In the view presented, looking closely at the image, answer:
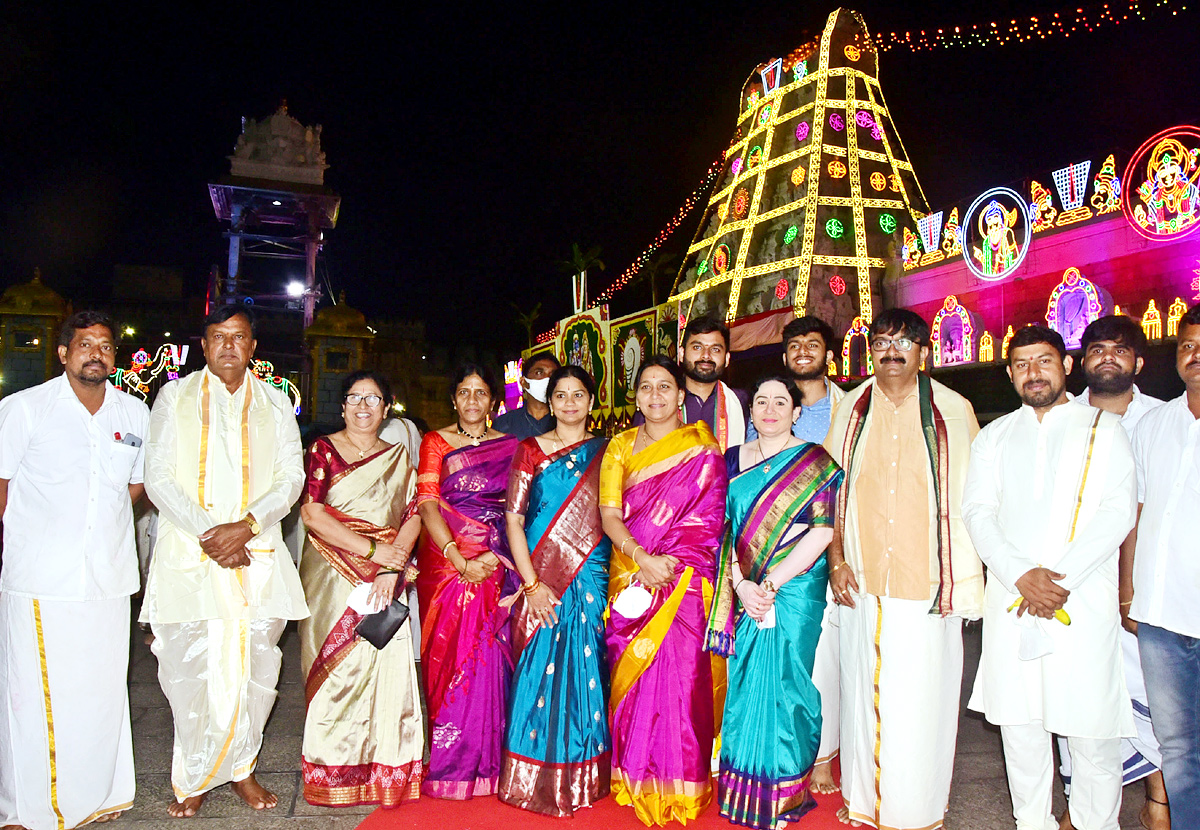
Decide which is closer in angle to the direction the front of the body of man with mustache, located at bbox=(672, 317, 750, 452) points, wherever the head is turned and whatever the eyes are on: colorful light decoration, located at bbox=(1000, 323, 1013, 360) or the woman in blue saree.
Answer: the woman in blue saree

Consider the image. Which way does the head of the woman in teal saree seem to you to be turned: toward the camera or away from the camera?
toward the camera

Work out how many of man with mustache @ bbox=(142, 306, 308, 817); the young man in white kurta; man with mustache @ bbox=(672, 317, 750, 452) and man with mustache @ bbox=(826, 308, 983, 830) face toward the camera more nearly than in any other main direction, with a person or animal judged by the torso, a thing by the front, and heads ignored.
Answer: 4

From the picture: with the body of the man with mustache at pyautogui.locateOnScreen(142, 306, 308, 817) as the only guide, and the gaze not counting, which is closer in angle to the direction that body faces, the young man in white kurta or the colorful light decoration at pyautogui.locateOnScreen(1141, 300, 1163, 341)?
the young man in white kurta

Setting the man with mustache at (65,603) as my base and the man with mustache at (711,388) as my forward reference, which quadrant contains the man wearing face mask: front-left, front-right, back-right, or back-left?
front-left

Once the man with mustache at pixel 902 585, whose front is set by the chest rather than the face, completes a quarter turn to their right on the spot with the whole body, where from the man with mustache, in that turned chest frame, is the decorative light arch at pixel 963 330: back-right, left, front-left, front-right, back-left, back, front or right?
right

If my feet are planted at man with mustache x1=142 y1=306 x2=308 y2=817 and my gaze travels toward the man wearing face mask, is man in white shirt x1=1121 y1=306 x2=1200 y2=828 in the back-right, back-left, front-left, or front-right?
front-right

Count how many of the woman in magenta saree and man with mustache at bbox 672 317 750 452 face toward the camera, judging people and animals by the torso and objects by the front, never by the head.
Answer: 2

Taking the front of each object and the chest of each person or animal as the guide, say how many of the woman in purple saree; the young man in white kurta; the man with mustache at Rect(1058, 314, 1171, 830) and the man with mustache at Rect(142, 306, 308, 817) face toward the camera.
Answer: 4

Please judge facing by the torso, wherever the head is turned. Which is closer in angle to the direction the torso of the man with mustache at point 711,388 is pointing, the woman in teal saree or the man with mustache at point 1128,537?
the woman in teal saree

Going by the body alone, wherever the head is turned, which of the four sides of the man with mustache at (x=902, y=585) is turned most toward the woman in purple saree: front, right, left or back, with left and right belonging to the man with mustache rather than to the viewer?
right

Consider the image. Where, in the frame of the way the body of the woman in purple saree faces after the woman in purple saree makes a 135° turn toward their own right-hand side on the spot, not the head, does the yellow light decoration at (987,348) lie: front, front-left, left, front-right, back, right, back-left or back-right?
right

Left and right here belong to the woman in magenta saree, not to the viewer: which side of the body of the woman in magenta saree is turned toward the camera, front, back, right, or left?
front

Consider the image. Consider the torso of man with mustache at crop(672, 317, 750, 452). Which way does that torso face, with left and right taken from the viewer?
facing the viewer

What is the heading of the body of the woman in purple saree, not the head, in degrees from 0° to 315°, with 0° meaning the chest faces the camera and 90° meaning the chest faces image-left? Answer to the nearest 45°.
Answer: approximately 0°
